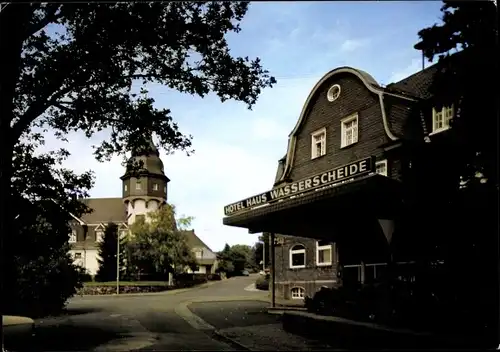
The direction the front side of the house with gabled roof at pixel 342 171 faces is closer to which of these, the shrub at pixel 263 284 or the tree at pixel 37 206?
the tree

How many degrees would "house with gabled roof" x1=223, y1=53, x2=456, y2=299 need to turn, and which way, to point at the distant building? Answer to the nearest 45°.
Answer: approximately 90° to its right

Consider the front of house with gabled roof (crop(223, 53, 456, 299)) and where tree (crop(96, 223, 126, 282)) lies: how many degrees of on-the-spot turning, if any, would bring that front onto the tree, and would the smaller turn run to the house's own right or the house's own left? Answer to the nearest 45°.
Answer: approximately 90° to the house's own right

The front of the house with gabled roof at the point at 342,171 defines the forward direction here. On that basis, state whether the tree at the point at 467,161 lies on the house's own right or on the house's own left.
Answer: on the house's own left

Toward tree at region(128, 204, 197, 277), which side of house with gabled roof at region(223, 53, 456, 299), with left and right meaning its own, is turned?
right

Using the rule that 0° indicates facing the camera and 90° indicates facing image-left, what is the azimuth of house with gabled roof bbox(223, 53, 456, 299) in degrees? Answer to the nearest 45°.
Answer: approximately 45°

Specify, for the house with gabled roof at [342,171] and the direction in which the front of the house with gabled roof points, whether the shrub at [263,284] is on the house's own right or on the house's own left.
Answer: on the house's own right
